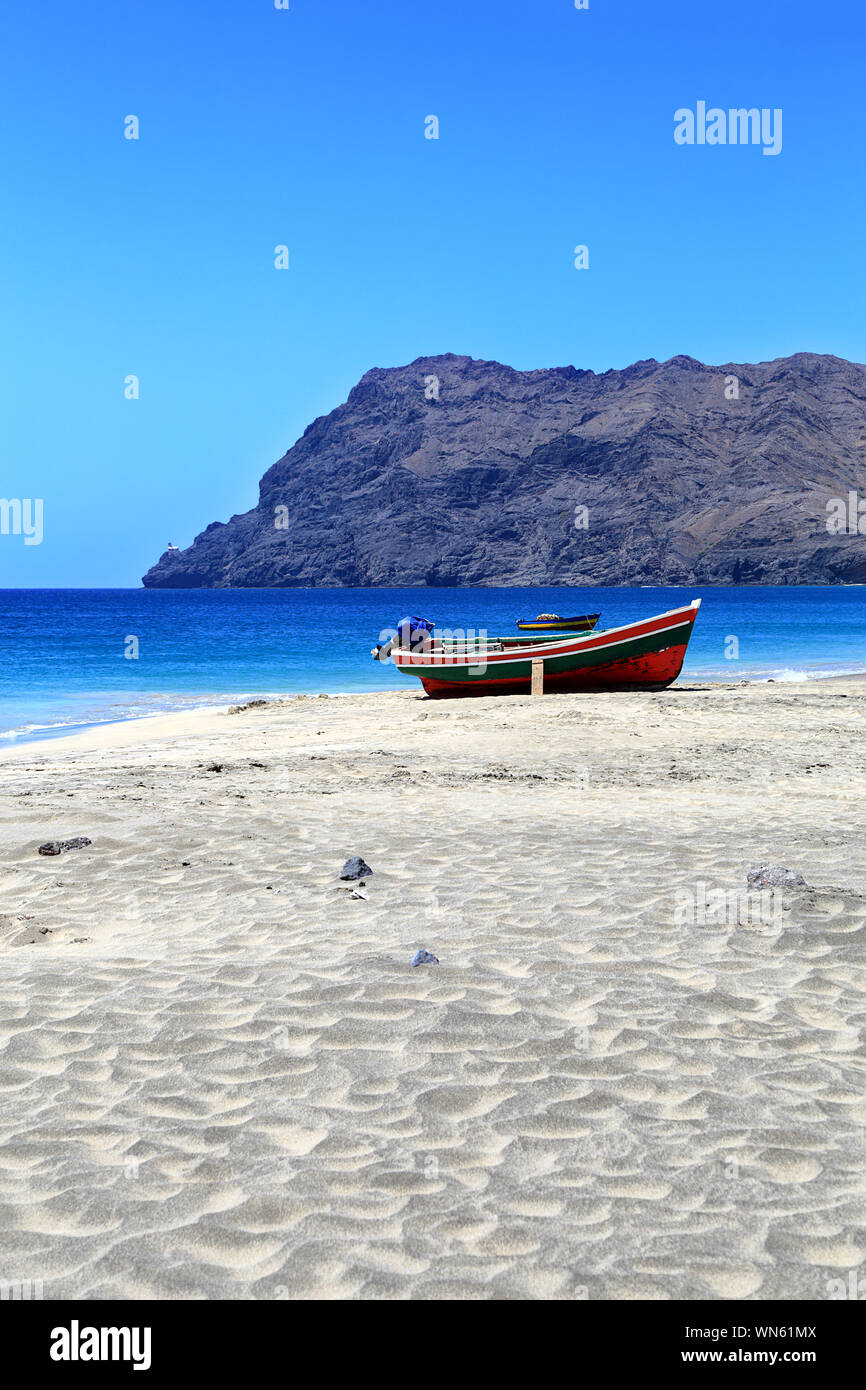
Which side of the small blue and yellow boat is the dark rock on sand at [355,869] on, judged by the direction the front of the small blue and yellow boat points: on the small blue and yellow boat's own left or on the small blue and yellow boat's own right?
on the small blue and yellow boat's own right

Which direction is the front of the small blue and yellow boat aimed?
to the viewer's right

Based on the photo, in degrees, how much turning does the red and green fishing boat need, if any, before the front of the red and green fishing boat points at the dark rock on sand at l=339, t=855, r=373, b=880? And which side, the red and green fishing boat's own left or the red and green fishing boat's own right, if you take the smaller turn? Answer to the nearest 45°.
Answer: approximately 90° to the red and green fishing boat's own right

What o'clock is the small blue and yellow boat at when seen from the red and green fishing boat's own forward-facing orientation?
The small blue and yellow boat is roughly at 9 o'clock from the red and green fishing boat.

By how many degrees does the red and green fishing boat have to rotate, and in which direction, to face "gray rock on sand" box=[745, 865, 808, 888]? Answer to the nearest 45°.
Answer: approximately 90° to its right

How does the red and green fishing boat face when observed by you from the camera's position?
facing to the right of the viewer

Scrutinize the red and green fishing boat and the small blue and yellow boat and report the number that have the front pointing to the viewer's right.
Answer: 2

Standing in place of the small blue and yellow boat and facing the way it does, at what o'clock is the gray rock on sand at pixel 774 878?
The gray rock on sand is roughly at 3 o'clock from the small blue and yellow boat.
